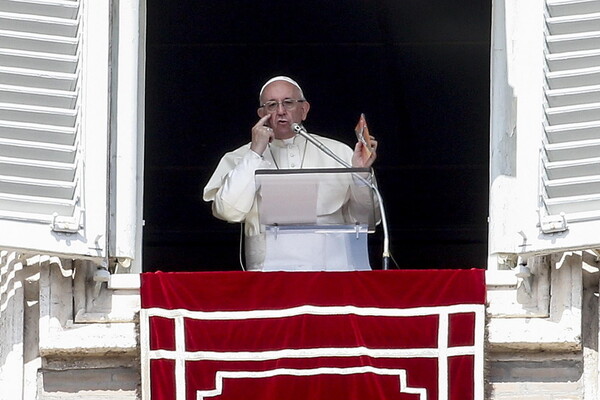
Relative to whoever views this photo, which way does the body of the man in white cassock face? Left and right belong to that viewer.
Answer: facing the viewer

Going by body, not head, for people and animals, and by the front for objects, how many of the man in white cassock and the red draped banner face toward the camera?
2

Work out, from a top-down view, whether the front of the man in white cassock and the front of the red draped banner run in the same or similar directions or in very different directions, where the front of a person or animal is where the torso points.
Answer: same or similar directions

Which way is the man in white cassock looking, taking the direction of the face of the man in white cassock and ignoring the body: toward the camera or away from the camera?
toward the camera

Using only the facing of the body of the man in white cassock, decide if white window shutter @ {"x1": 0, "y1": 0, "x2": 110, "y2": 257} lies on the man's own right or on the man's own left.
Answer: on the man's own right

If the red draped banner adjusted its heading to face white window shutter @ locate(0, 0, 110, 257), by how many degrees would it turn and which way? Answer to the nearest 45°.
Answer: approximately 90° to its right

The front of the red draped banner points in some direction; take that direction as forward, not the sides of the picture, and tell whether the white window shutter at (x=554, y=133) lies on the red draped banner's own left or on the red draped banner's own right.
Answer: on the red draped banner's own left

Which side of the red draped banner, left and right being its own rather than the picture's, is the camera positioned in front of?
front
